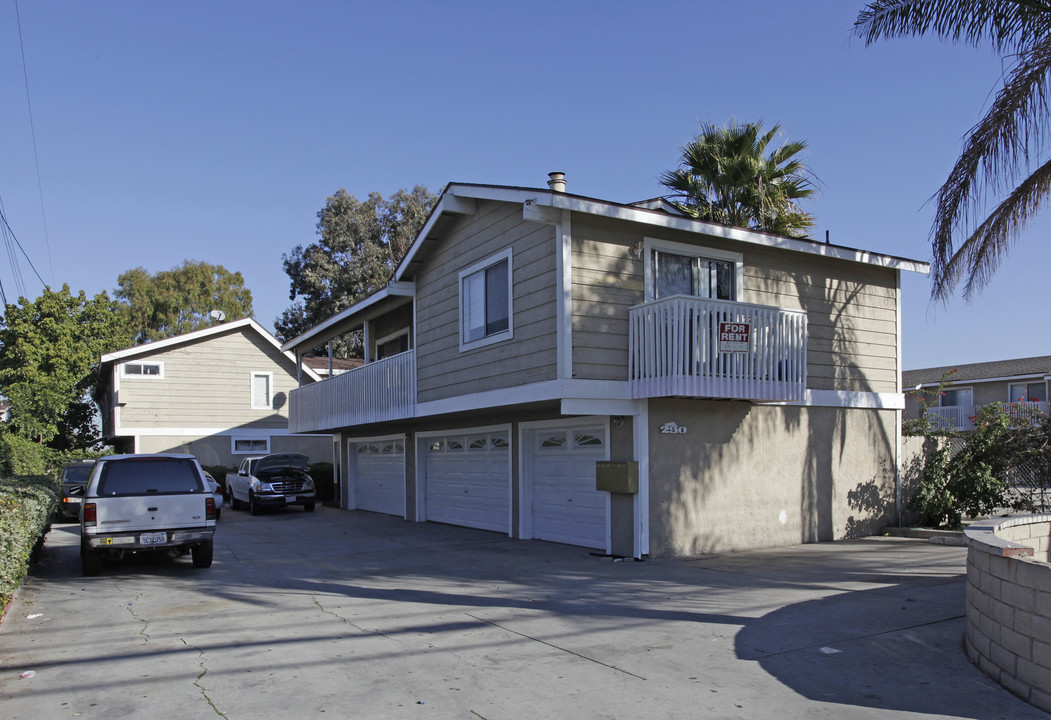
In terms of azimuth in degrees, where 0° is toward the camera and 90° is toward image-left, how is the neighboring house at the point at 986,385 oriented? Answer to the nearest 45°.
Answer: approximately 0°

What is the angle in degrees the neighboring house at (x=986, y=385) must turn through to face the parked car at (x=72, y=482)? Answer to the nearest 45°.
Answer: approximately 45° to its right

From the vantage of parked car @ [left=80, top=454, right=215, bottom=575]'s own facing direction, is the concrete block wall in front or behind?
behind

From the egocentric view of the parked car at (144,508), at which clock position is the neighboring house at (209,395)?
The neighboring house is roughly at 12 o'clock from the parked car.

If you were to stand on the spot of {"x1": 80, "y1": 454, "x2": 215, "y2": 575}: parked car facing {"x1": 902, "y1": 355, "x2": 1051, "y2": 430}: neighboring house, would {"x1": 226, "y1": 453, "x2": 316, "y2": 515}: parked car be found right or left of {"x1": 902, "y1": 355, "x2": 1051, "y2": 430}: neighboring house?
left

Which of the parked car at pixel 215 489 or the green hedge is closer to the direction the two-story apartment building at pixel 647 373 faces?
the green hedge

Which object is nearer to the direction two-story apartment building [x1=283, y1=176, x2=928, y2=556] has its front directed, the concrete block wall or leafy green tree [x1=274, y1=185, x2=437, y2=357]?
the concrete block wall

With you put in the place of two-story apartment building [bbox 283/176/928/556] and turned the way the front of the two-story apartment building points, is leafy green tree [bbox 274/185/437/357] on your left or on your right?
on your right

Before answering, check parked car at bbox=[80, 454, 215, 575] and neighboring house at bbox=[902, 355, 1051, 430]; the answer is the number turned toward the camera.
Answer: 1

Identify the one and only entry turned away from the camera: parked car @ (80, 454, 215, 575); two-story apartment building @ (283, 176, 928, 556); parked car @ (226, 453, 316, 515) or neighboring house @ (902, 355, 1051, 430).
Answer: parked car @ (80, 454, 215, 575)

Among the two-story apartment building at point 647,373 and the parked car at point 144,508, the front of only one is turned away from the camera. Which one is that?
the parked car

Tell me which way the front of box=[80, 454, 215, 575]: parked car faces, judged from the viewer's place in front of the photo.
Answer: facing away from the viewer

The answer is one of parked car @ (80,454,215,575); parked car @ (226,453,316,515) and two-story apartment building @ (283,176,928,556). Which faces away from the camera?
parked car @ (80,454,215,575)

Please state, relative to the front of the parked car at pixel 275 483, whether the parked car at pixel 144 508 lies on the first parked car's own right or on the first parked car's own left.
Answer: on the first parked car's own right
